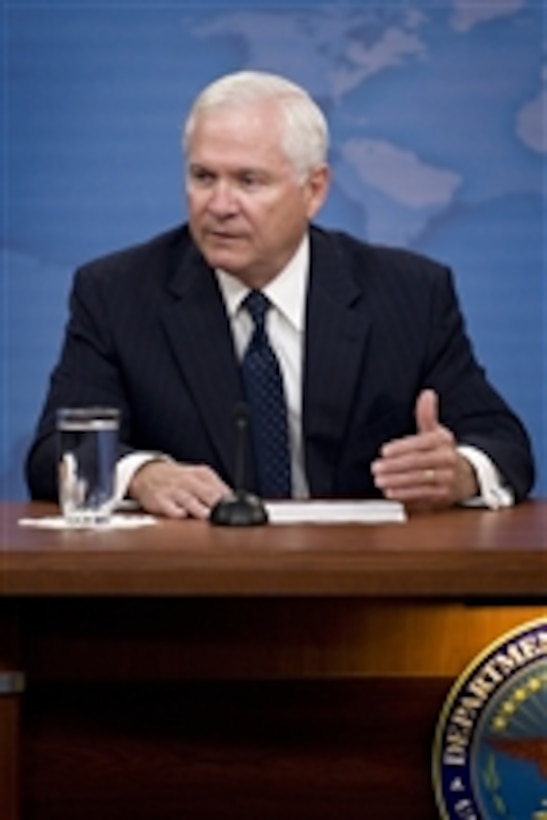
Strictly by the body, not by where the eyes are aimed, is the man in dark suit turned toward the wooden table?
yes

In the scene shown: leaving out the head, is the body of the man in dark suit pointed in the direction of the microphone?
yes

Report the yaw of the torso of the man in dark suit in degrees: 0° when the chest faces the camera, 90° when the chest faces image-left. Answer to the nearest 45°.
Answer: approximately 0°
